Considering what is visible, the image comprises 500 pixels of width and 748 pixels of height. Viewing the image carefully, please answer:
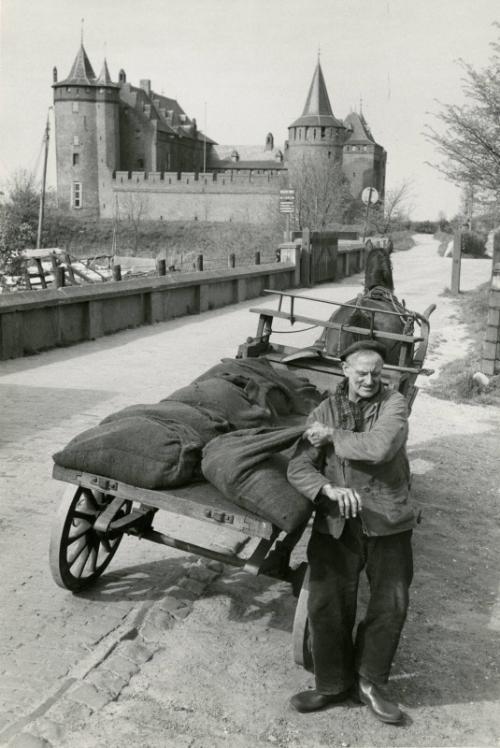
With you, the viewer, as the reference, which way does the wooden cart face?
facing away from the viewer and to the right of the viewer

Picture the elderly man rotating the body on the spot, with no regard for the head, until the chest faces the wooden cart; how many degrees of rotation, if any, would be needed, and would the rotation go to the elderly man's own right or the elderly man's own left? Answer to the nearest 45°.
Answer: approximately 135° to the elderly man's own right

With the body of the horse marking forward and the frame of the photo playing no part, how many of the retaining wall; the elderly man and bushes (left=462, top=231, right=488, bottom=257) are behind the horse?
1

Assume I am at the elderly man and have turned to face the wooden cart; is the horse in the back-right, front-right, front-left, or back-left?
front-right

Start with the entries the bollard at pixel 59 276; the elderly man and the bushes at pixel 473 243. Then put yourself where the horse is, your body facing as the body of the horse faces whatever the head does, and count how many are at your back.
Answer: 1

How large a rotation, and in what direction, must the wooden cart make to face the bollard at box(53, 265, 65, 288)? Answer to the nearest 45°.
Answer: approximately 45° to its left

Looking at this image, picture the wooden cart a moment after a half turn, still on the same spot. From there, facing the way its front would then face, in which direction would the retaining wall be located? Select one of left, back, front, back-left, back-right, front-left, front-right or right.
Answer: back-right

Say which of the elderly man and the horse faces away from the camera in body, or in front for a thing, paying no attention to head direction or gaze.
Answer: the horse

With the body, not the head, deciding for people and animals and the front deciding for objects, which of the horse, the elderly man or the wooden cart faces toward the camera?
the elderly man

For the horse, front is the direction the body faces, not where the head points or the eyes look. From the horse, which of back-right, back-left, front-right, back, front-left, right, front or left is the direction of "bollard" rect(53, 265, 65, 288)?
front-left

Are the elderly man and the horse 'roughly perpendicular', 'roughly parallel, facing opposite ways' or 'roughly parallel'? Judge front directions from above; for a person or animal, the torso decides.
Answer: roughly parallel, facing opposite ways

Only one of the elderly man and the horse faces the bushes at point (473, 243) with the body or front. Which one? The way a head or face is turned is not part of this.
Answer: the horse

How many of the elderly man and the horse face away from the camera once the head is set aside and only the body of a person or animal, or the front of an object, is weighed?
1

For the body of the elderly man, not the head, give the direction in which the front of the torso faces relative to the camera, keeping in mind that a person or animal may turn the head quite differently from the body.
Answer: toward the camera

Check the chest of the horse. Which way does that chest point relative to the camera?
away from the camera
